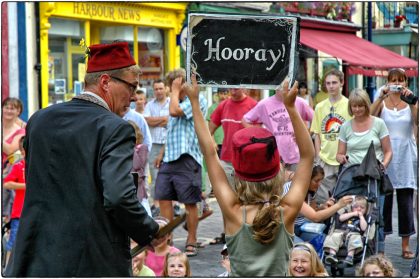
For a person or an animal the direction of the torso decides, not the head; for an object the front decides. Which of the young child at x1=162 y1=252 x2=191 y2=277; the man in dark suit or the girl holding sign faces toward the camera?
the young child

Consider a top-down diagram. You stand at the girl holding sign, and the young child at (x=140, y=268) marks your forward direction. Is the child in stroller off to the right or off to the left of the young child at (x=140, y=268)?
right

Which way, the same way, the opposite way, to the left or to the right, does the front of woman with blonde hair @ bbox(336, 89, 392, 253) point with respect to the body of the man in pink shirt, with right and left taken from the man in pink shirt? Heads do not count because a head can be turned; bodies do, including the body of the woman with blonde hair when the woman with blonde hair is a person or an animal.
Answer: the same way

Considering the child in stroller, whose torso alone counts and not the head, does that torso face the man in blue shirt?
no

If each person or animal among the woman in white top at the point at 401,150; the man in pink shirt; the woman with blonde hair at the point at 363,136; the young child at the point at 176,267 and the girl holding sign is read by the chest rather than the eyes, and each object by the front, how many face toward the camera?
4

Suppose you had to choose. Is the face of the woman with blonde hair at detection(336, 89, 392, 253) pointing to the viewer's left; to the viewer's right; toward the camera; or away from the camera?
toward the camera

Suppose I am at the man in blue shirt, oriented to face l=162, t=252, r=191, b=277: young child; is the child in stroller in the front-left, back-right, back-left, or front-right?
front-left

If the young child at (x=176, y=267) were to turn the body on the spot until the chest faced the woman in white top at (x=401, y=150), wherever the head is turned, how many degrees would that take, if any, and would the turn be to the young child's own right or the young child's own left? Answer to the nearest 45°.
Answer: approximately 135° to the young child's own left

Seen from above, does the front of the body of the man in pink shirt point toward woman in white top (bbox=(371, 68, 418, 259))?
no

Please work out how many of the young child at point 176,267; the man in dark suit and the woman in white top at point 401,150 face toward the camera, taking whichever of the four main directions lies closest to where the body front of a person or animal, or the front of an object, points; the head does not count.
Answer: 2

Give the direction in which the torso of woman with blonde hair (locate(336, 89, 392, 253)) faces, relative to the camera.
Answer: toward the camera

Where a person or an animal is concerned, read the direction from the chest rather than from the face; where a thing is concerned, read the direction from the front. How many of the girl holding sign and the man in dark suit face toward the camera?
0

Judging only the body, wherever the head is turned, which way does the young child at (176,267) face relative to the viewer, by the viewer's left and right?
facing the viewer

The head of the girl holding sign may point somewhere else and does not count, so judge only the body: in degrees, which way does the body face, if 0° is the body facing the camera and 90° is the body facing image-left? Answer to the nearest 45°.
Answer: approximately 180°

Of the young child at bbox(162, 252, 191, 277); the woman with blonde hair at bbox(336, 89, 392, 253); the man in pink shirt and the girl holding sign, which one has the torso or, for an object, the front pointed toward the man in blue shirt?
the girl holding sign

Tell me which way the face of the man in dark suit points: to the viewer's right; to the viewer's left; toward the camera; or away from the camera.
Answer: to the viewer's right

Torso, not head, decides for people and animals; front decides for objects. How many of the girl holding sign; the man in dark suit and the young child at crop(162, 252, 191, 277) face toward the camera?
1
